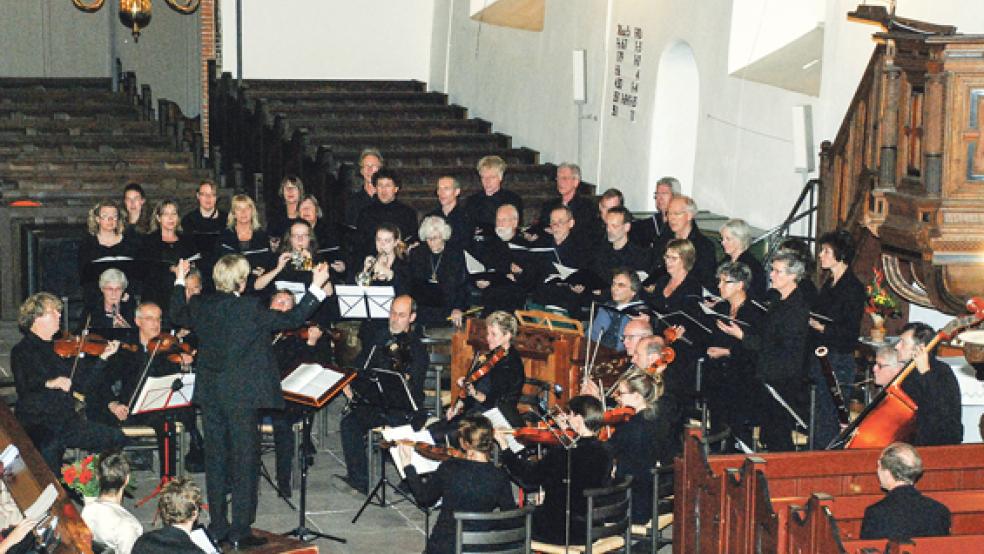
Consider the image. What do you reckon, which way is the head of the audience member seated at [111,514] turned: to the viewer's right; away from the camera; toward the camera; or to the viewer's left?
away from the camera

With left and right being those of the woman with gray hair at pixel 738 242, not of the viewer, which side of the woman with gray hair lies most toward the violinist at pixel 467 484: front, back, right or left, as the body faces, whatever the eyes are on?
front

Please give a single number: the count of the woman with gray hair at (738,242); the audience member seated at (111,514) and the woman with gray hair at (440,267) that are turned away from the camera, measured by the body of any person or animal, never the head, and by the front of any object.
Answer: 1

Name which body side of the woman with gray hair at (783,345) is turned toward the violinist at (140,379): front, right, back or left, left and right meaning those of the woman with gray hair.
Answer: front

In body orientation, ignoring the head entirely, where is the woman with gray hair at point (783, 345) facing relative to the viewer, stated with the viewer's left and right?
facing to the left of the viewer

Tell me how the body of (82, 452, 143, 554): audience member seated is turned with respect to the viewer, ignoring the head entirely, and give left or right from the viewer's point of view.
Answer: facing away from the viewer

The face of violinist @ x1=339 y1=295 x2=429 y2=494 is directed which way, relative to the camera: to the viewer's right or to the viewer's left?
to the viewer's left

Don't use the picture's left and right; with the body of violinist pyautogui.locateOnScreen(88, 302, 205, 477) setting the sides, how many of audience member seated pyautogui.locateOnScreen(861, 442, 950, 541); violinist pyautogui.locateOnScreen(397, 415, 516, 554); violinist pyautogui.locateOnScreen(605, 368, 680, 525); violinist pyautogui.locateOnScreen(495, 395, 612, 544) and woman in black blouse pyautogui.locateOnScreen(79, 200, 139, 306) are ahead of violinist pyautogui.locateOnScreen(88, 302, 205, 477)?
4

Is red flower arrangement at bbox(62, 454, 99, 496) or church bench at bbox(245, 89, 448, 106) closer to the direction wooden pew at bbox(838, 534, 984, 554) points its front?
the church bench

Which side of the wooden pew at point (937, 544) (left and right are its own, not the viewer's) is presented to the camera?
back

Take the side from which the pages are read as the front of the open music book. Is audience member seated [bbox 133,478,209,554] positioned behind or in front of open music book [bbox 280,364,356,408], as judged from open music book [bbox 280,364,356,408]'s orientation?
in front

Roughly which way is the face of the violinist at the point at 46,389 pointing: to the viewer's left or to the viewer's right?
to the viewer's right
